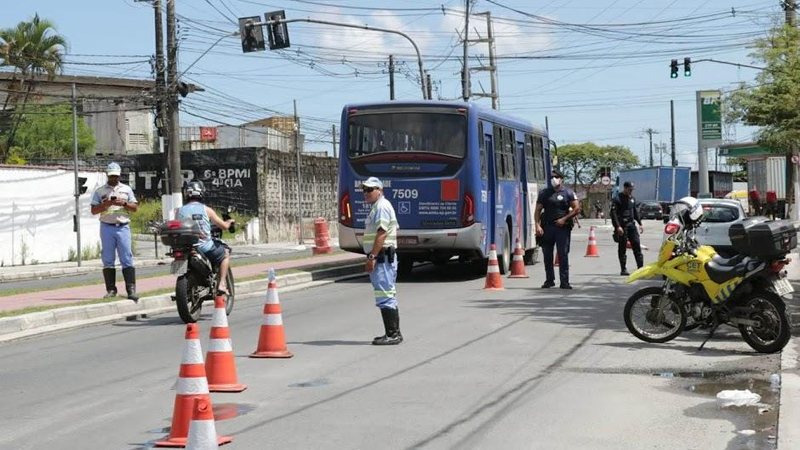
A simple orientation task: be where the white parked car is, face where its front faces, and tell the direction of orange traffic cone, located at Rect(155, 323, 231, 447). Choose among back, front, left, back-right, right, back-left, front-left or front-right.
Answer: back

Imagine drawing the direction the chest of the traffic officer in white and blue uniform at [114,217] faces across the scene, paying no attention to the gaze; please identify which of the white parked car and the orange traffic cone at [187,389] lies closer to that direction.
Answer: the orange traffic cone

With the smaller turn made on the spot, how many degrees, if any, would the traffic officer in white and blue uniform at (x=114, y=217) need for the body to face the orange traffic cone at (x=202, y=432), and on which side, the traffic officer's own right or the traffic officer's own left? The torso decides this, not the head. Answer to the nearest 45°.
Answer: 0° — they already face it

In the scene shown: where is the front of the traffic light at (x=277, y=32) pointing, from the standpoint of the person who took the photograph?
facing away from the viewer

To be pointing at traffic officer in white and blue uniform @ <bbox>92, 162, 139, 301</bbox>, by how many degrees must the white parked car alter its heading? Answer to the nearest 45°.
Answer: approximately 135° to its left

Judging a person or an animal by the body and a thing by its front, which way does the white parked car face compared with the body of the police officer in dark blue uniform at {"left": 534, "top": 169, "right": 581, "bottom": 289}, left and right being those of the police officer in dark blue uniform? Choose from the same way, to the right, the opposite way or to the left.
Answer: the opposite way

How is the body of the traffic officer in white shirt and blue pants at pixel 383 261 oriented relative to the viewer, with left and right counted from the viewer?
facing to the left of the viewer

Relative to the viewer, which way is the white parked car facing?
away from the camera

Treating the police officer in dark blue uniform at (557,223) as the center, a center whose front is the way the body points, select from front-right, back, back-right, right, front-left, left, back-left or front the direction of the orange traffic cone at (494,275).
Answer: right

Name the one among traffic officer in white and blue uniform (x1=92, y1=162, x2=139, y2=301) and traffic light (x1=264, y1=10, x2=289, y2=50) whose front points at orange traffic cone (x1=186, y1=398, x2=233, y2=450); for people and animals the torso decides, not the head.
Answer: the traffic officer in white and blue uniform

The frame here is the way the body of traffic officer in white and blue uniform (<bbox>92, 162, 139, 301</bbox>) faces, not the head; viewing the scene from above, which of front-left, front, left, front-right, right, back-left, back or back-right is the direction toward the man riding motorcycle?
front-left
